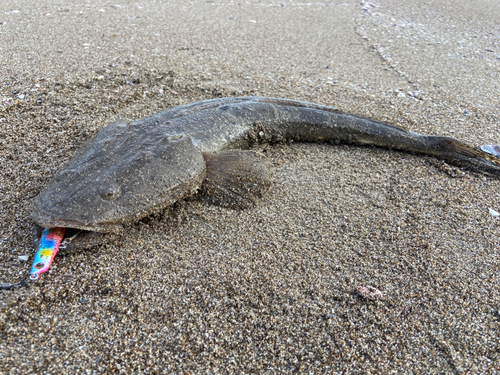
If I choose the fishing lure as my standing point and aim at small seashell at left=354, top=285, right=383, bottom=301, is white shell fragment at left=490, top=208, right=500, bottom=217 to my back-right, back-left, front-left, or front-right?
front-left

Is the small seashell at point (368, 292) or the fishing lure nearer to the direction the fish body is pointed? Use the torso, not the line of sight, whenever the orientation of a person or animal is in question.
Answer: the fishing lure

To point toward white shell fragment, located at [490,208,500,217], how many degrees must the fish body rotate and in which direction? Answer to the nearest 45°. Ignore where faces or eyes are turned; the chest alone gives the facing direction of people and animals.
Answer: approximately 135° to its left

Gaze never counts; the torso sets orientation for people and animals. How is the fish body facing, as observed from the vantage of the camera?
facing the viewer and to the left of the viewer

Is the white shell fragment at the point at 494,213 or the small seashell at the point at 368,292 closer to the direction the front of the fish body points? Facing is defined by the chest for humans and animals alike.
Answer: the small seashell

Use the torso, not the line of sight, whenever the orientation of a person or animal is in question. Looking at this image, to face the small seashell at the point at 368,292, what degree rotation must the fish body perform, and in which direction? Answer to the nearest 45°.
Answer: approximately 90° to its left

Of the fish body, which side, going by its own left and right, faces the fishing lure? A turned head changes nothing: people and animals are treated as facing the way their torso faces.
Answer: front
